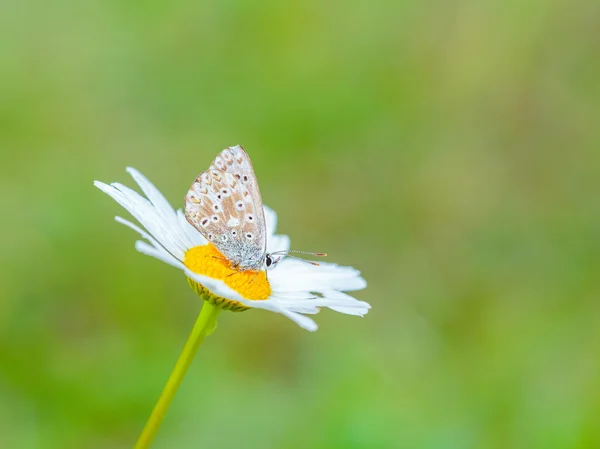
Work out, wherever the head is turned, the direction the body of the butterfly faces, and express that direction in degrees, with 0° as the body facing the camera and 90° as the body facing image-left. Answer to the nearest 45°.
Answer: approximately 270°
